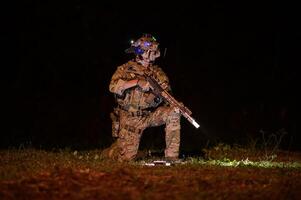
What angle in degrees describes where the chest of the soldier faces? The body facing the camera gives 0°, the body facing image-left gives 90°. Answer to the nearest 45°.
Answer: approximately 315°
